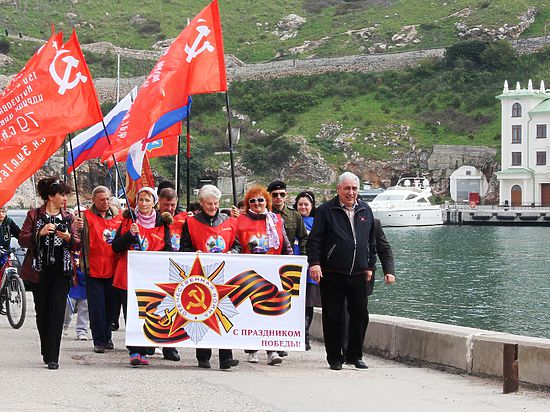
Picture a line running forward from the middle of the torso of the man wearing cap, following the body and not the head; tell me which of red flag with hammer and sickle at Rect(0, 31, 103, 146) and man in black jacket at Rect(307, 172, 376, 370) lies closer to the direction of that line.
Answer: the man in black jacket

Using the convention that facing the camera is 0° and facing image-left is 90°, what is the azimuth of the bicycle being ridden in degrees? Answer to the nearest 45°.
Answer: approximately 315°

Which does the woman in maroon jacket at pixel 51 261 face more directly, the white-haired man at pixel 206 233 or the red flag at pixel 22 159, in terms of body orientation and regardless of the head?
the white-haired man

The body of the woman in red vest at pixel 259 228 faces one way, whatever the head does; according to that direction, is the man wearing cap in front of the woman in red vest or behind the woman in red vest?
behind

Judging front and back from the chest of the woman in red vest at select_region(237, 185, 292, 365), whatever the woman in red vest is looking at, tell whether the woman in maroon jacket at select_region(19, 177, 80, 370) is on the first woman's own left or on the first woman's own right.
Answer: on the first woman's own right
